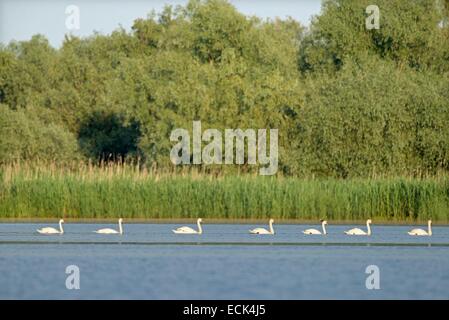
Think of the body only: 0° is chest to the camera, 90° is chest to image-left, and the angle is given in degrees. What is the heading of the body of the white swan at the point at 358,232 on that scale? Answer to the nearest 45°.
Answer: approximately 270°
